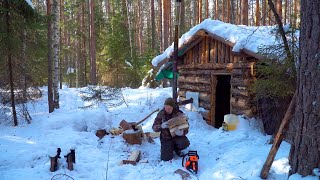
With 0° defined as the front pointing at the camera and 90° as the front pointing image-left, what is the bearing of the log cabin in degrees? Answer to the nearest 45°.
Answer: approximately 0°

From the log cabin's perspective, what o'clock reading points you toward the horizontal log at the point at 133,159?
The horizontal log is roughly at 1 o'clock from the log cabin.

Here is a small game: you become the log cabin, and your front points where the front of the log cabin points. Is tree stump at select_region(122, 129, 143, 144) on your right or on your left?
on your right
